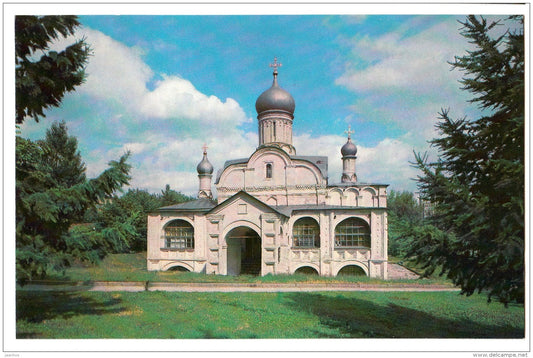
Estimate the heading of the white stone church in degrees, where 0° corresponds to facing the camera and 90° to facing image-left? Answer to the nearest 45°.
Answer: approximately 0°

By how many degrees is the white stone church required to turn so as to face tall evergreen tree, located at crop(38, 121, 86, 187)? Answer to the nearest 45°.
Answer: approximately 45° to its right
